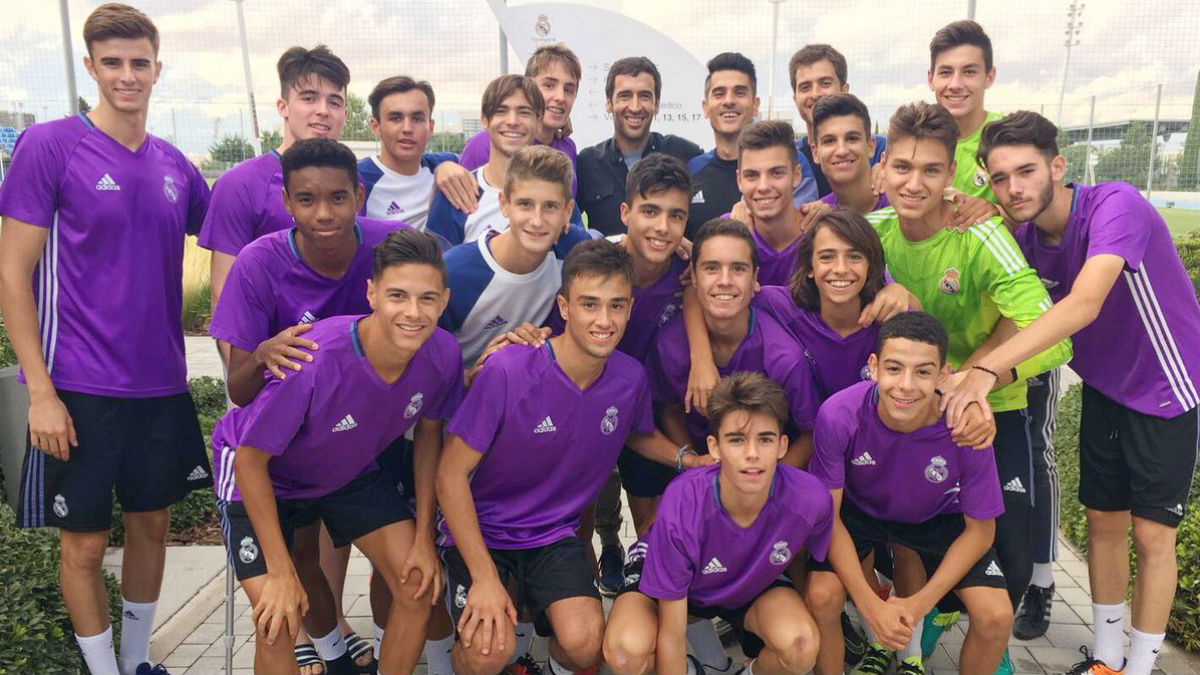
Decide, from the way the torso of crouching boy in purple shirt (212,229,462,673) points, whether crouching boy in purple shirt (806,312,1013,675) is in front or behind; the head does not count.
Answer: in front

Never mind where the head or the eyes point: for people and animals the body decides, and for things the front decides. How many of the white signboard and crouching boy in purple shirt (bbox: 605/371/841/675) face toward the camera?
2

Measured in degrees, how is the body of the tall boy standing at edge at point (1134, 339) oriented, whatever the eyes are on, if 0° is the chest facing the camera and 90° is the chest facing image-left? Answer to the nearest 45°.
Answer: approximately 45°

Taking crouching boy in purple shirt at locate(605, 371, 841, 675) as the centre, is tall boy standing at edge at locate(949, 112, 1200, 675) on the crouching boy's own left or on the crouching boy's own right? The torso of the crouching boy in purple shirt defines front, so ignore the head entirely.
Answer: on the crouching boy's own left

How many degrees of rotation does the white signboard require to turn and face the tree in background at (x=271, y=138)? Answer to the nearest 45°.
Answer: approximately 135° to its right

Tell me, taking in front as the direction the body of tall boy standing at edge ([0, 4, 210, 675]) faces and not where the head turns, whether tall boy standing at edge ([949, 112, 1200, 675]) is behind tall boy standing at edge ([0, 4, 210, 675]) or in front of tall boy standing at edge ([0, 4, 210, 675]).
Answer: in front
